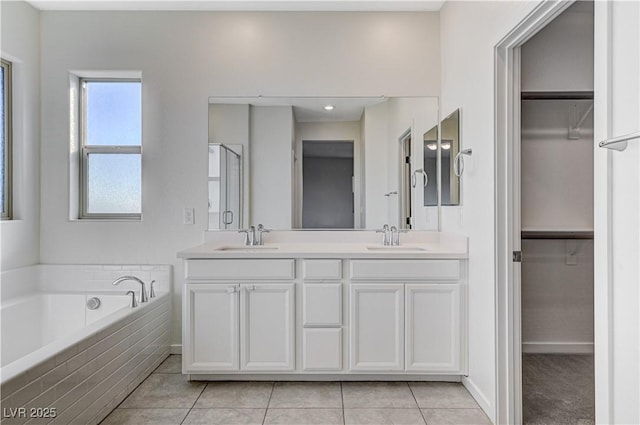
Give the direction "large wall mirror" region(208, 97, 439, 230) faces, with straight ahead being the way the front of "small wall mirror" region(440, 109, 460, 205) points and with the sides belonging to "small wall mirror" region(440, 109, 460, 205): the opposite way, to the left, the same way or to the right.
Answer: to the left

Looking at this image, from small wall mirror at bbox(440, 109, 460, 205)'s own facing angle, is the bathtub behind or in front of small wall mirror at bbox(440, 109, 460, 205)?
in front

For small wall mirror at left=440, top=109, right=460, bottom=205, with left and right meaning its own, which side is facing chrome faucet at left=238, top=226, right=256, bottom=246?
front

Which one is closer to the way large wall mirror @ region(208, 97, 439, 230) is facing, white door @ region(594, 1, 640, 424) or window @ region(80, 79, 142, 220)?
the white door

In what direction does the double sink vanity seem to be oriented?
toward the camera

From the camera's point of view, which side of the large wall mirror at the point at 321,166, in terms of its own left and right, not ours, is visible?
front

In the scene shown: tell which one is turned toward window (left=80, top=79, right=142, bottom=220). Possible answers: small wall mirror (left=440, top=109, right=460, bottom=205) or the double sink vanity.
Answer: the small wall mirror

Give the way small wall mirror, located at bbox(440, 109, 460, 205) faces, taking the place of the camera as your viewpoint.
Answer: facing to the left of the viewer

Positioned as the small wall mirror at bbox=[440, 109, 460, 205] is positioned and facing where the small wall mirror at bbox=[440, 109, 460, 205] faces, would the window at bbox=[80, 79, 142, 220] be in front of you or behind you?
in front

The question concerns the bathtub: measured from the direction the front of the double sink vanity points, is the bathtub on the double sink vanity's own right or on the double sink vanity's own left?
on the double sink vanity's own right

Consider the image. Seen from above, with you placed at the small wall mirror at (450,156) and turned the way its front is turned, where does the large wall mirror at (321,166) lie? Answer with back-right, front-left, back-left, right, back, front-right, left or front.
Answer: front

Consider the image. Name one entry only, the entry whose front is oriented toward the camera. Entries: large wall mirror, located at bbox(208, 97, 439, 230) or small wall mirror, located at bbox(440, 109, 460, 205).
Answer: large wall mirror, located at bbox(208, 97, 439, 230)

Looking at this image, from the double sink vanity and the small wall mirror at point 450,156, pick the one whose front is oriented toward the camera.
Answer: the double sink vanity

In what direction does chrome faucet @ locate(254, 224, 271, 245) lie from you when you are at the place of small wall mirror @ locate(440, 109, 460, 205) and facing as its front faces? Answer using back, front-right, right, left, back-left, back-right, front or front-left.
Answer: front

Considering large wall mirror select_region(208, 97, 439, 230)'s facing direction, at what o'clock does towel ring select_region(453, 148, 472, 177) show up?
The towel ring is roughly at 10 o'clock from the large wall mirror.
